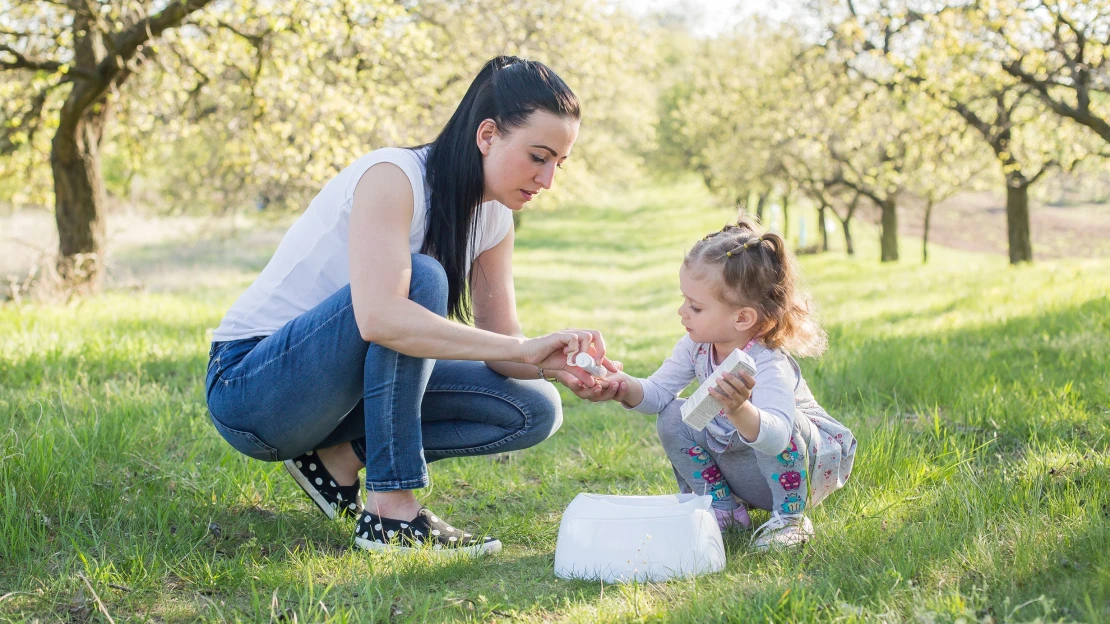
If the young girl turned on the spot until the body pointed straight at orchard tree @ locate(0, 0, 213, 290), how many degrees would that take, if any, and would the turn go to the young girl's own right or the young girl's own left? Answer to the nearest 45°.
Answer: approximately 90° to the young girl's own right

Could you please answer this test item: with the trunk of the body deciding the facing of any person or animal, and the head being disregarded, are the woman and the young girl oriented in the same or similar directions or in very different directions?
very different directions

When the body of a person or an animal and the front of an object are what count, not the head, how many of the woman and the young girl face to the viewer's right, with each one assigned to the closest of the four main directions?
1

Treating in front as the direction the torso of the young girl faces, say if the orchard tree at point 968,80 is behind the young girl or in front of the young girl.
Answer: behind

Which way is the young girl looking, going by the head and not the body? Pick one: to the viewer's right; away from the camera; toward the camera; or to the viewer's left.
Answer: to the viewer's left

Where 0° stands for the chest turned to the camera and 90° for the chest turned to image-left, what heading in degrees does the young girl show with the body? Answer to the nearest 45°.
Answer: approximately 45°

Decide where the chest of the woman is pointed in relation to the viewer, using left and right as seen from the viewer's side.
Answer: facing to the right of the viewer

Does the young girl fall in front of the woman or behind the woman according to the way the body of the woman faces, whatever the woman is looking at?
in front

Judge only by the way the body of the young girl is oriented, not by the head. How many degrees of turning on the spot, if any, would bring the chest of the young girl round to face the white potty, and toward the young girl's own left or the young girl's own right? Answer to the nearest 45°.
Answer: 0° — they already face it
